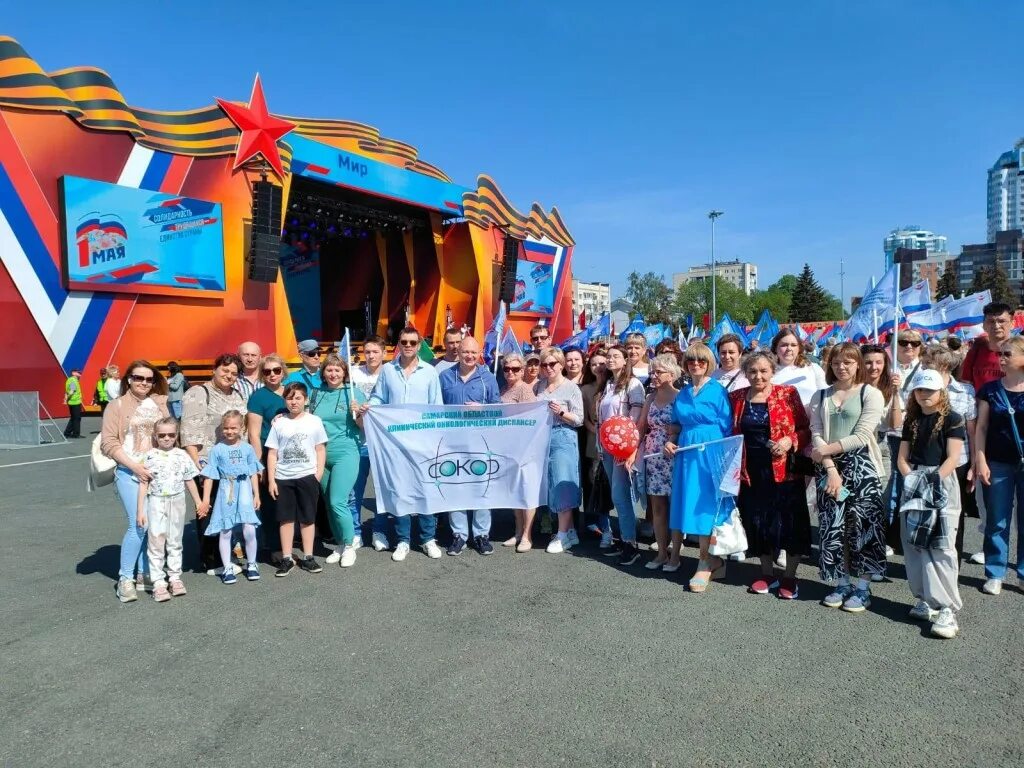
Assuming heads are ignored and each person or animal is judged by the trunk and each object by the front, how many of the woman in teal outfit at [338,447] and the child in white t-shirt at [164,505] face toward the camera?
2

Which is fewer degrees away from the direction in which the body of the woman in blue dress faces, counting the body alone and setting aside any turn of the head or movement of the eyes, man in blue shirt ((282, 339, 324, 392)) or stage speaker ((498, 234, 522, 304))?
the man in blue shirt

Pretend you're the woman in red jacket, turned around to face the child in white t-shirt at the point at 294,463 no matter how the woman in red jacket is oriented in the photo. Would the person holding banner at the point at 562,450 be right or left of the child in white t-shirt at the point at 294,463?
right

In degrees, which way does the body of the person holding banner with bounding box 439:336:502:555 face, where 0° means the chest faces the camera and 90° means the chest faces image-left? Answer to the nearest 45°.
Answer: approximately 0°

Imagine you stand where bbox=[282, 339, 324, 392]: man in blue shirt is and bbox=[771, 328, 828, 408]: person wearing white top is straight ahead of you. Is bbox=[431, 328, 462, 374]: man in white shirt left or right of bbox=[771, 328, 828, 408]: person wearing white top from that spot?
left

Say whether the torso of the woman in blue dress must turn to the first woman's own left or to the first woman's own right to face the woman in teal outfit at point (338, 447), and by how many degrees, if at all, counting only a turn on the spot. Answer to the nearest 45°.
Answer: approximately 45° to the first woman's own right

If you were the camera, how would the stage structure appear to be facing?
facing the viewer and to the right of the viewer

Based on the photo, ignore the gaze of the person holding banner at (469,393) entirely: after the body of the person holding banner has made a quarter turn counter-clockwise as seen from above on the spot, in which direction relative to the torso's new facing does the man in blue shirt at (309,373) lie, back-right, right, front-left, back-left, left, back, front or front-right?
back

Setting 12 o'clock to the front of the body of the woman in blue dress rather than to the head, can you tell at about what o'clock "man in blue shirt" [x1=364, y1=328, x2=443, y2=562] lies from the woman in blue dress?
The man in blue shirt is roughly at 2 o'clock from the woman in blue dress.

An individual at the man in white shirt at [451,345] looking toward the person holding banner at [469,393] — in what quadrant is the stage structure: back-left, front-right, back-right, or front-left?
back-right
